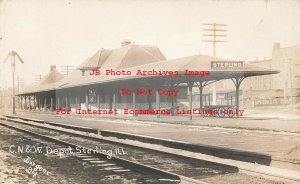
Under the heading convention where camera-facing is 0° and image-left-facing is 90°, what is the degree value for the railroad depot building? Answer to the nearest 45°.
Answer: approximately 45°
